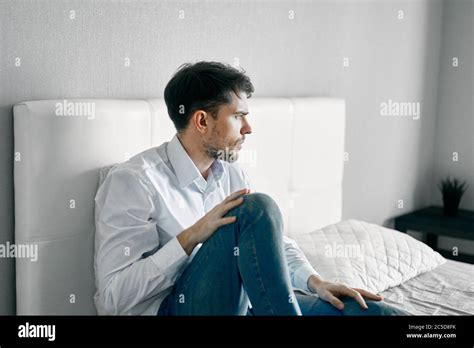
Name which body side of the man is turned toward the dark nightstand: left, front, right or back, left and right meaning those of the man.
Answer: left

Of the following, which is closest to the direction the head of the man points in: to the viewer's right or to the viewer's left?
to the viewer's right

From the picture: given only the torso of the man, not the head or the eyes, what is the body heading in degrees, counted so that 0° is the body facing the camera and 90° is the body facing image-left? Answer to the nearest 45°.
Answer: approximately 315°

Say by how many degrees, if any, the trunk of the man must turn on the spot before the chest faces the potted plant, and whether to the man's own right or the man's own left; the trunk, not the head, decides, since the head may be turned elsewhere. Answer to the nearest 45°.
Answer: approximately 90° to the man's own left

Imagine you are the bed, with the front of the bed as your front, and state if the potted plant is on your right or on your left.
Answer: on your left

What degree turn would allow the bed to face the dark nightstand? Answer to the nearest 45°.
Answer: approximately 90° to its left

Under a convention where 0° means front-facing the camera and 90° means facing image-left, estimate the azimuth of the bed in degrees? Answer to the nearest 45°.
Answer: approximately 315°
